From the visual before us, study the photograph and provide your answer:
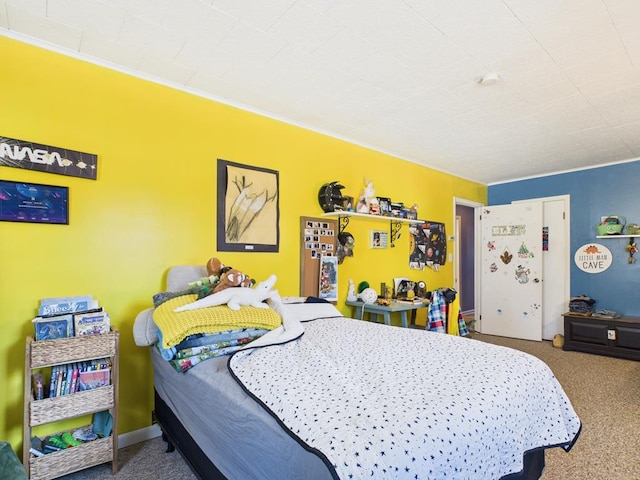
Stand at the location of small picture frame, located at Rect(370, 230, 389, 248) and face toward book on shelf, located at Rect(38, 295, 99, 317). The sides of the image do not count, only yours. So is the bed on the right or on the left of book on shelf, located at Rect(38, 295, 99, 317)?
left

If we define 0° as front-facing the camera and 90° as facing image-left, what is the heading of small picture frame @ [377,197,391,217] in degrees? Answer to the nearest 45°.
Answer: approximately 315°

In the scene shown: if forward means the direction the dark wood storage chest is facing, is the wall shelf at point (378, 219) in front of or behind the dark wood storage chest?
in front

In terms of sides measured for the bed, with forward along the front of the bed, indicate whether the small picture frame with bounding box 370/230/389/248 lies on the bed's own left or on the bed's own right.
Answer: on the bed's own left

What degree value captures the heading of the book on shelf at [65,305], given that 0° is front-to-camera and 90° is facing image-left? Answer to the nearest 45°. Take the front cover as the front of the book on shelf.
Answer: approximately 0°

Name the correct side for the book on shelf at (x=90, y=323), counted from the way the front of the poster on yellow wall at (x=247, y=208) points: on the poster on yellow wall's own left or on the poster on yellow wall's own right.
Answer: on the poster on yellow wall's own right

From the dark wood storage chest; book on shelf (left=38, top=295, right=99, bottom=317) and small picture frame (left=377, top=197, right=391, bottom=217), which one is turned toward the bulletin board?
the dark wood storage chest

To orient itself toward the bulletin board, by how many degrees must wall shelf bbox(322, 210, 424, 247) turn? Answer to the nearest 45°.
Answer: approximately 90° to its right

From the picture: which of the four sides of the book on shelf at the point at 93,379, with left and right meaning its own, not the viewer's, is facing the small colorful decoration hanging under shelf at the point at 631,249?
left

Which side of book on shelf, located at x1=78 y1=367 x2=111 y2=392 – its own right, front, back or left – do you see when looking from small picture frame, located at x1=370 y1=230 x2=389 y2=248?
left

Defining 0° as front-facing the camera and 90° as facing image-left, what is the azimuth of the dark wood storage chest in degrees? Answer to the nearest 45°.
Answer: approximately 45°
